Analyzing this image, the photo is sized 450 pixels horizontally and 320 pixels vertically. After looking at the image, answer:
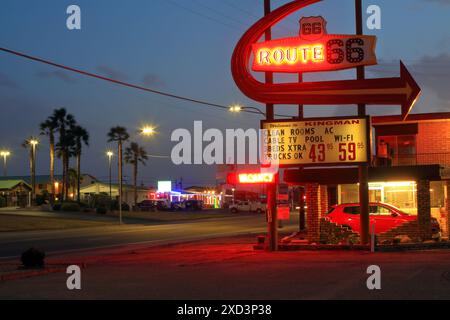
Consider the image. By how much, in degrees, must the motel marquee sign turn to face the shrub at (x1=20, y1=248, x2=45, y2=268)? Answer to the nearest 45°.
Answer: approximately 45° to its right

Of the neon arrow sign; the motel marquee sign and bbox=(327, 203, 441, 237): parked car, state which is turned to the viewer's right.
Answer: the parked car

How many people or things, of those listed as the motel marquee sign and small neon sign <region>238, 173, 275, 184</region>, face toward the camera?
2

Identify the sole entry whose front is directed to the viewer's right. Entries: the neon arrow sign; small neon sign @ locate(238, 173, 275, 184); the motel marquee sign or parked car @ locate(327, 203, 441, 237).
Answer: the parked car

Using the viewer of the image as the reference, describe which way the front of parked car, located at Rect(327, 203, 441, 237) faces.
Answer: facing to the right of the viewer

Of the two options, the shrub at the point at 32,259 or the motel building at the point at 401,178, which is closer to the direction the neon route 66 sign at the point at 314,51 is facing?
the shrub

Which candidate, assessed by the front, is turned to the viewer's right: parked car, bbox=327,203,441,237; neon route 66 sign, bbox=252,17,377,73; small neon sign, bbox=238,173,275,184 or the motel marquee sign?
the parked car

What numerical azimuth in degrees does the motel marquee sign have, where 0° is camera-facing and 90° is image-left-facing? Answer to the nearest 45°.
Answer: approximately 0°

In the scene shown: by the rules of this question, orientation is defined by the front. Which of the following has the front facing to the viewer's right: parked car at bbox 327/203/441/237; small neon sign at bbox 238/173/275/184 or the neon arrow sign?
the parked car

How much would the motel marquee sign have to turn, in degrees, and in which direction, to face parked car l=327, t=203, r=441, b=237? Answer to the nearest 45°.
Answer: approximately 135° to its left
